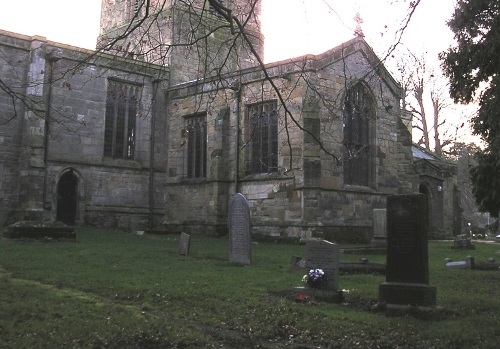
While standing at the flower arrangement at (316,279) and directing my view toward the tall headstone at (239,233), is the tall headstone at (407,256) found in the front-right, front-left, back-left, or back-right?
back-right

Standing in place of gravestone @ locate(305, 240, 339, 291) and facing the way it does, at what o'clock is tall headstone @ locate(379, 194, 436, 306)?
The tall headstone is roughly at 10 o'clock from the gravestone.

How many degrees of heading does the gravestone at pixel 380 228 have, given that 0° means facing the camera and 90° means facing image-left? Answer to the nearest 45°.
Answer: approximately 0°

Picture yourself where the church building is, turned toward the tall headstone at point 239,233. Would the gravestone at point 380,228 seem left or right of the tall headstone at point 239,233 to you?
left

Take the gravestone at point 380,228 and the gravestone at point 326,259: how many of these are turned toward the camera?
2

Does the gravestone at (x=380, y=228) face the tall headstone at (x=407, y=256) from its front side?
yes

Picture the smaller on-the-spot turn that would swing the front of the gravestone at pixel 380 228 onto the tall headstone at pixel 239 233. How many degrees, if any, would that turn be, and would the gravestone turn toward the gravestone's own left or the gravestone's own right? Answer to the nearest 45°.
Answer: approximately 45° to the gravestone's own right

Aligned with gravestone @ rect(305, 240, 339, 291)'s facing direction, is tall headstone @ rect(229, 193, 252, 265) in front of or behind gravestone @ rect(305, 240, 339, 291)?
behind

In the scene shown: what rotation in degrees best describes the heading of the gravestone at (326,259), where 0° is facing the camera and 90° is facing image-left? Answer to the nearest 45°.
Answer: approximately 0°

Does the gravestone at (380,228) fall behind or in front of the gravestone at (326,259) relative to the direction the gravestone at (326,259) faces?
behind

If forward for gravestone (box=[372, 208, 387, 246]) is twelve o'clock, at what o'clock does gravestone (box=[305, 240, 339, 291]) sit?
gravestone (box=[305, 240, 339, 291]) is roughly at 12 o'clock from gravestone (box=[372, 208, 387, 246]).
